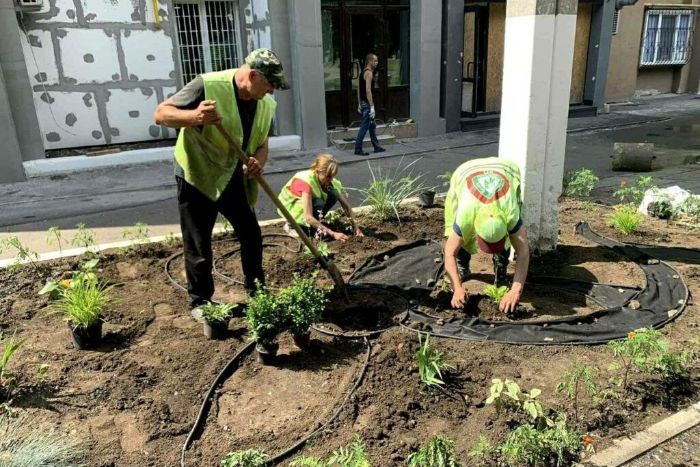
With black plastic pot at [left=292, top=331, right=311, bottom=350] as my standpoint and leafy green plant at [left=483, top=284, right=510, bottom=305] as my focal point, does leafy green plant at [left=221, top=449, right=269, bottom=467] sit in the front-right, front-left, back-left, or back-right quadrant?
back-right

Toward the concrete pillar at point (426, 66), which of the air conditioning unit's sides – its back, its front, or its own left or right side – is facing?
left

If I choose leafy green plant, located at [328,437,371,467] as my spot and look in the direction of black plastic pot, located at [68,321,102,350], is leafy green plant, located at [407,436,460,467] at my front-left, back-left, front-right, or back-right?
back-right

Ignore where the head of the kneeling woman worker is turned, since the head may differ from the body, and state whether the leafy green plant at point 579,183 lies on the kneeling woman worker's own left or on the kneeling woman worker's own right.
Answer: on the kneeling woman worker's own left

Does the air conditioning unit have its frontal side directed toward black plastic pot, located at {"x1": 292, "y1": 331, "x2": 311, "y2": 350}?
yes

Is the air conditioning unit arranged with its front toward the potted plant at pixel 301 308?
yes

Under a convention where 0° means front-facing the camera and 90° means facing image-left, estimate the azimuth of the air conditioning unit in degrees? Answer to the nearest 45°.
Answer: approximately 0°

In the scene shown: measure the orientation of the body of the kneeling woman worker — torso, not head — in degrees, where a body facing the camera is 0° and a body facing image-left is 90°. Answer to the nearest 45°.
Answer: approximately 315°
